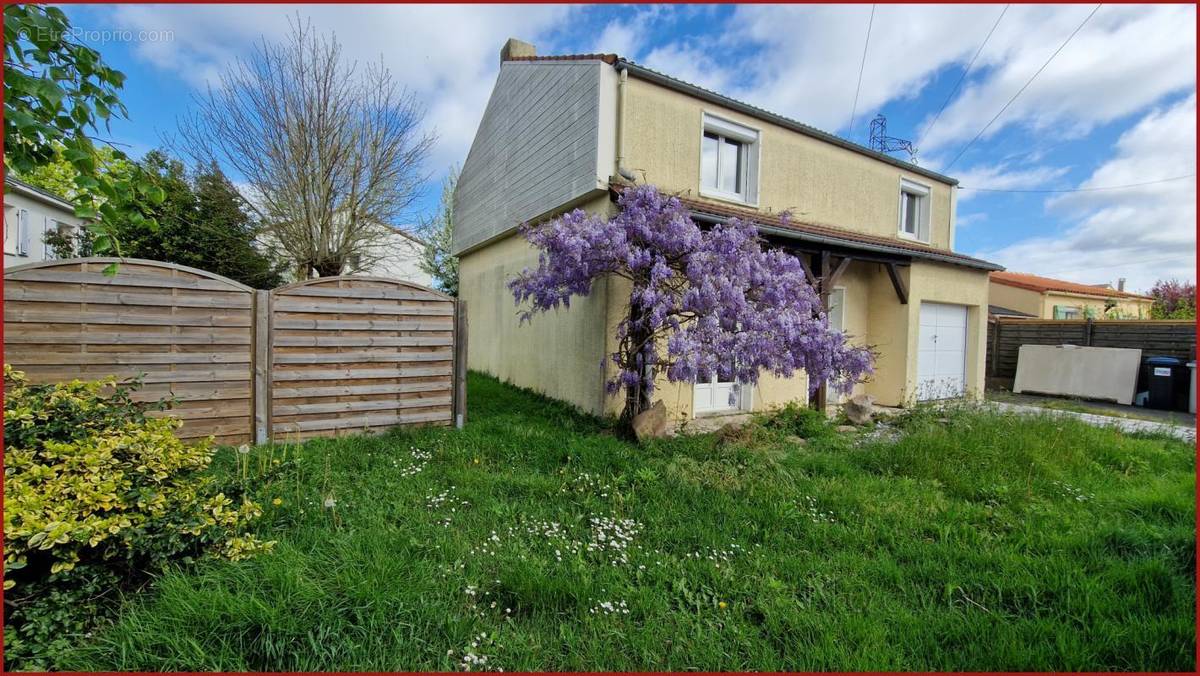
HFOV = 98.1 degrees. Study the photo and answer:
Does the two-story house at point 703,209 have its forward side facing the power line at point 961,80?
no

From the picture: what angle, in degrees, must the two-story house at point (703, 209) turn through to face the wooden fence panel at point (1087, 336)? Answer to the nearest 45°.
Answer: approximately 90° to its left

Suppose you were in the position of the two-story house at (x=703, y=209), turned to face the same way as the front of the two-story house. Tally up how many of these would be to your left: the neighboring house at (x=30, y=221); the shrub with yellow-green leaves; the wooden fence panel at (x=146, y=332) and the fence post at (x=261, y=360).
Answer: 0

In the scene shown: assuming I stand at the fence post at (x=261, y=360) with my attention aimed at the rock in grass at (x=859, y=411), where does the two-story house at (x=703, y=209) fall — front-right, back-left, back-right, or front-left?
front-left

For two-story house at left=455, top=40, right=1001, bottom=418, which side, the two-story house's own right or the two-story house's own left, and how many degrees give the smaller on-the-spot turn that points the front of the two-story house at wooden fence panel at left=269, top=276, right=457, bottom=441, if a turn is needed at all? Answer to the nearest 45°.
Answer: approximately 90° to the two-story house's own right

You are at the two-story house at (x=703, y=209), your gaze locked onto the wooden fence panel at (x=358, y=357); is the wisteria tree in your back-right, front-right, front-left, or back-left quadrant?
front-left

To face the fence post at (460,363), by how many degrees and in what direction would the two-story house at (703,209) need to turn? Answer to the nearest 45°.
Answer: approximately 90° to its right

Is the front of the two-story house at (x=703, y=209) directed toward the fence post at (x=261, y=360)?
no

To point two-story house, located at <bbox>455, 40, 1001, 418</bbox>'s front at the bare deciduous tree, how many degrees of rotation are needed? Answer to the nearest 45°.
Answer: approximately 135° to its right

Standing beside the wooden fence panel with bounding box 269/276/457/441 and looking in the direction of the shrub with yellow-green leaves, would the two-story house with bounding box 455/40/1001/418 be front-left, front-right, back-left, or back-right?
back-left

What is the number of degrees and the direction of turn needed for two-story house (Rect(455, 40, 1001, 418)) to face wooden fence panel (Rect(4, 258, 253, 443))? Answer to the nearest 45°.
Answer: approximately 90° to its right

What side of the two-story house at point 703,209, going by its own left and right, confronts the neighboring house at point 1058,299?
left

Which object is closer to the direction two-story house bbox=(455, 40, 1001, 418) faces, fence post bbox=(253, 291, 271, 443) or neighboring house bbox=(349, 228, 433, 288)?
the fence post

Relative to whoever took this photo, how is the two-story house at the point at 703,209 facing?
facing the viewer and to the right of the viewer

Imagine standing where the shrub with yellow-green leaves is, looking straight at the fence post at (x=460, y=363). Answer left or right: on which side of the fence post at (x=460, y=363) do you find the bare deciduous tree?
left

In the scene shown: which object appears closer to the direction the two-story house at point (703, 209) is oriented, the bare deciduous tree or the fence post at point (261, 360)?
the fence post

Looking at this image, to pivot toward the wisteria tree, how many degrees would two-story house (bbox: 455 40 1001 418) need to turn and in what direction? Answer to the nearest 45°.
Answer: approximately 45° to its right
